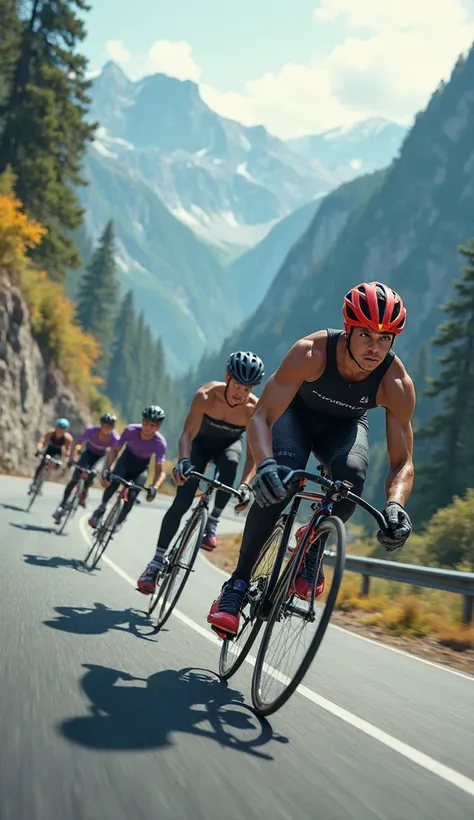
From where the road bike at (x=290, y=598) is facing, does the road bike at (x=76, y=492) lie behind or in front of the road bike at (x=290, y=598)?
behind

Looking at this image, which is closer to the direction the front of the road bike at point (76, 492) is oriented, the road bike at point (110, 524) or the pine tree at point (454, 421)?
the road bike

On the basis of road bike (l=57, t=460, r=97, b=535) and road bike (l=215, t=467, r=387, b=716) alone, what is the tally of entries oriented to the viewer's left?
0

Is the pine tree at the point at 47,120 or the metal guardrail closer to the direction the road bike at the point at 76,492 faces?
the metal guardrail

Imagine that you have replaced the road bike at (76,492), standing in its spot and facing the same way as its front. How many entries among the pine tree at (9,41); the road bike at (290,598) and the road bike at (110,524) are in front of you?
2

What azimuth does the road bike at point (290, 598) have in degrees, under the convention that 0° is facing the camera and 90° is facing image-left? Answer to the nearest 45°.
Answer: approximately 315°

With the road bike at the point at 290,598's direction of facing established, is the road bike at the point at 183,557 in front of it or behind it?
behind

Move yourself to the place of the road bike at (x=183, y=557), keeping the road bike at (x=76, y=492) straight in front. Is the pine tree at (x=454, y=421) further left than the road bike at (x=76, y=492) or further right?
right

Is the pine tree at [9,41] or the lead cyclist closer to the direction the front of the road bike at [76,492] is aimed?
the lead cyclist

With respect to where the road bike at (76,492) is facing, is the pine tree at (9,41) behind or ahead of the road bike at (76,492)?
behind
